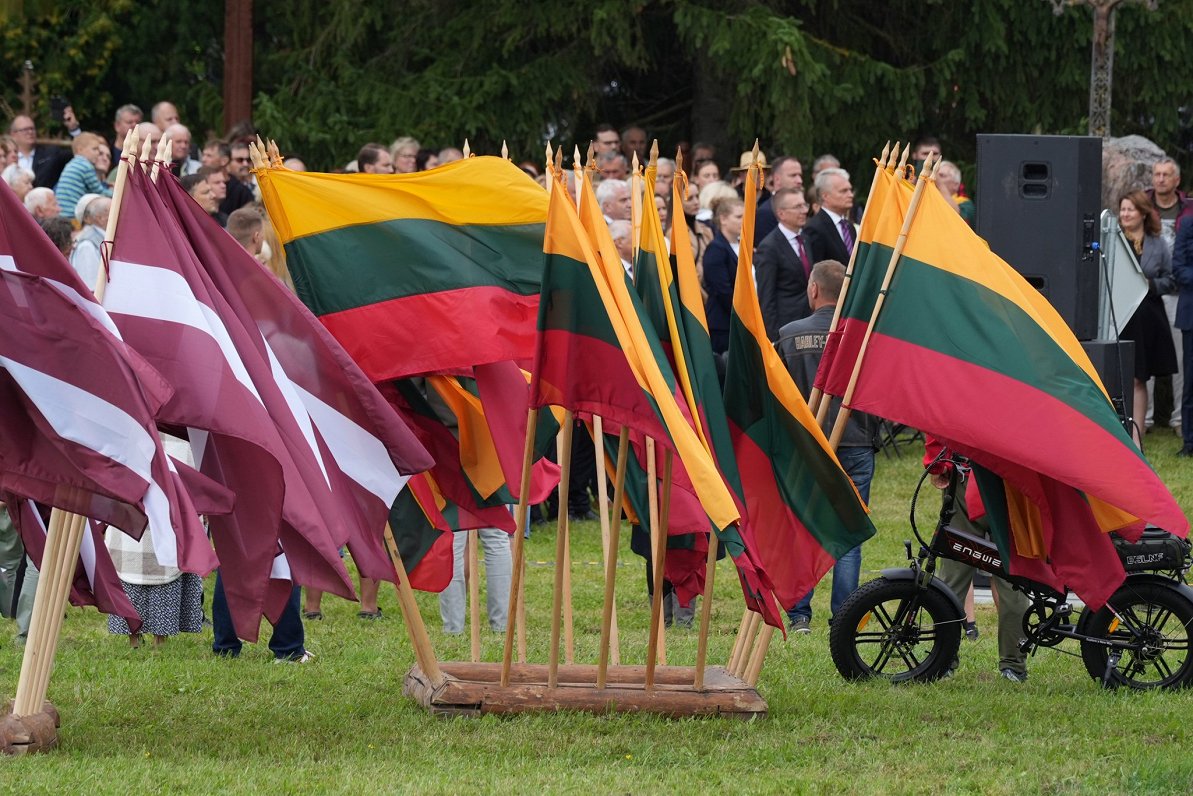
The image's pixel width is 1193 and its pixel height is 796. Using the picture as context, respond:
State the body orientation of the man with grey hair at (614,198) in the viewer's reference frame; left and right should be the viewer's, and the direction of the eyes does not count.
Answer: facing the viewer and to the right of the viewer

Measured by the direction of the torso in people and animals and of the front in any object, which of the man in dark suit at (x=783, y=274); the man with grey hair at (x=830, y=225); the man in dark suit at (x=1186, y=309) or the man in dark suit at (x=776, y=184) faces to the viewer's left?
the man in dark suit at (x=1186, y=309)

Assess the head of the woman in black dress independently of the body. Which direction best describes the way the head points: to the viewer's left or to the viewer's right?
to the viewer's left

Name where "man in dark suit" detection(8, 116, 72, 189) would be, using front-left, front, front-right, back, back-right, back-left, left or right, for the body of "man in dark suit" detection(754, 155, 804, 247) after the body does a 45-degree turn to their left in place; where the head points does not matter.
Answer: back

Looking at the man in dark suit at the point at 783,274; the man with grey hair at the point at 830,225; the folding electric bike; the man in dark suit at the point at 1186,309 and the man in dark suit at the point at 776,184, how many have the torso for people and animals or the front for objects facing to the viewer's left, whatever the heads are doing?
2

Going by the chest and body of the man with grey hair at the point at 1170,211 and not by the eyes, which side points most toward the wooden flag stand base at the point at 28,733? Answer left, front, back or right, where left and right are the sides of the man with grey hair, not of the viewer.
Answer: front

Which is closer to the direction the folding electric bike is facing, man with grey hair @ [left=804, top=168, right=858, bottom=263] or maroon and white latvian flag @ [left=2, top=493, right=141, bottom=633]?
the maroon and white latvian flag

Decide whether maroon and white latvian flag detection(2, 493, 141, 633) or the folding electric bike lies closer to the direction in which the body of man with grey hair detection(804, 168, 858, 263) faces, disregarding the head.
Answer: the folding electric bike

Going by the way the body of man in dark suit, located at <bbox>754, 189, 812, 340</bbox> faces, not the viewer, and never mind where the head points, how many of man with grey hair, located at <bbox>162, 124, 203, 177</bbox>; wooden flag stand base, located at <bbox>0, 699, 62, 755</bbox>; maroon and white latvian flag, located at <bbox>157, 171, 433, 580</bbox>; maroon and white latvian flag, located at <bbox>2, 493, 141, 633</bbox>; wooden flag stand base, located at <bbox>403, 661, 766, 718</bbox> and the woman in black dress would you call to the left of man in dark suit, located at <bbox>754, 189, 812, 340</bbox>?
1

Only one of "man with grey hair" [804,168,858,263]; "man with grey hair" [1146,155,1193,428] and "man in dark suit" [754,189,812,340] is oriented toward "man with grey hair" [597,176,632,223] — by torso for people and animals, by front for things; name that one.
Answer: "man with grey hair" [1146,155,1193,428]

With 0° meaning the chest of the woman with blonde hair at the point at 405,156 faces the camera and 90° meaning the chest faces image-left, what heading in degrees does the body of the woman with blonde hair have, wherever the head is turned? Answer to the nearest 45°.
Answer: approximately 315°

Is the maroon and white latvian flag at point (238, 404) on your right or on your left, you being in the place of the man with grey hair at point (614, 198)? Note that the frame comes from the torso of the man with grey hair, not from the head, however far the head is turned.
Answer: on your right

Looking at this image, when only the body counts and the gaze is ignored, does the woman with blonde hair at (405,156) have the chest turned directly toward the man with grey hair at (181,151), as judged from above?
no

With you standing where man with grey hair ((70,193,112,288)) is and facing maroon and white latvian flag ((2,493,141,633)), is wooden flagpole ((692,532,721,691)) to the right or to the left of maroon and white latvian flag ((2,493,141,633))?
left

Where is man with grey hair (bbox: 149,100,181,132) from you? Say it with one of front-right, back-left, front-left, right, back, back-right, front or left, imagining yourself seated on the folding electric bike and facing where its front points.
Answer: front-right
